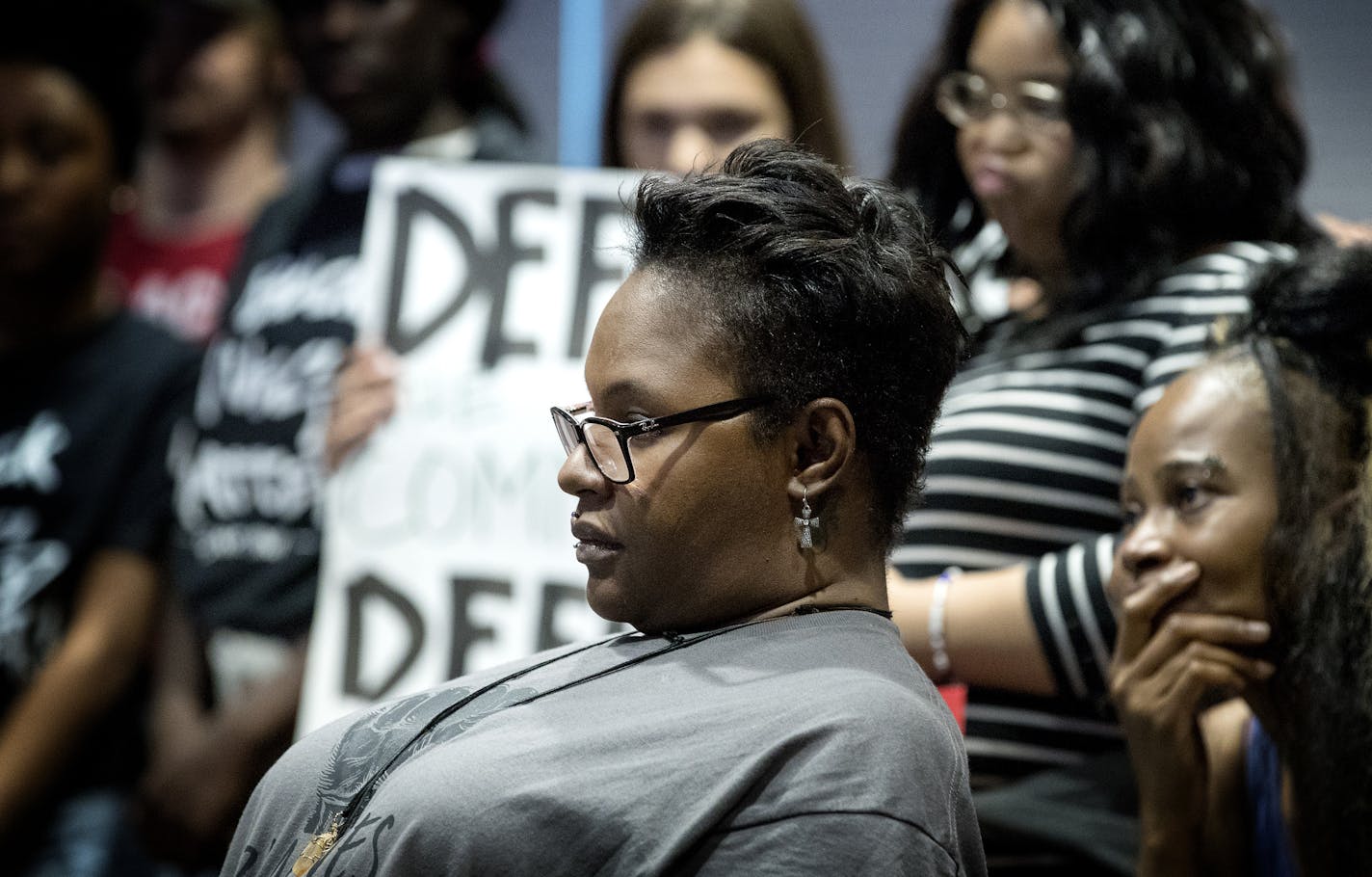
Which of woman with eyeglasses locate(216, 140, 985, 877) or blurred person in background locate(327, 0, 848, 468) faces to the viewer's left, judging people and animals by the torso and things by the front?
the woman with eyeglasses

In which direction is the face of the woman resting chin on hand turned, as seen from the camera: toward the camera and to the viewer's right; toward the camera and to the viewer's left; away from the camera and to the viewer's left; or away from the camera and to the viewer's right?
toward the camera and to the viewer's left

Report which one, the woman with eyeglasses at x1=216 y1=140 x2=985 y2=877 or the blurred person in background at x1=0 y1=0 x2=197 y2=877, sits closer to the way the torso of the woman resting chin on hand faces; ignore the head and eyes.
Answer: the woman with eyeglasses

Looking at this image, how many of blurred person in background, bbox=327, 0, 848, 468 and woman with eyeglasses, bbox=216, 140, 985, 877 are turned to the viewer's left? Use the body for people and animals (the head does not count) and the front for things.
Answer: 1

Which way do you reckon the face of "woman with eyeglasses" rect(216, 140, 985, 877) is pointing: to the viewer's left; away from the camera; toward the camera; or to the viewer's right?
to the viewer's left

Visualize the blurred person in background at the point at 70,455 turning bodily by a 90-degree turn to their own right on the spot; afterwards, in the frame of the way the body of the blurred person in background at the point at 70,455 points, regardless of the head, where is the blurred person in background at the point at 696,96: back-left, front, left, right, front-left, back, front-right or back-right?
back

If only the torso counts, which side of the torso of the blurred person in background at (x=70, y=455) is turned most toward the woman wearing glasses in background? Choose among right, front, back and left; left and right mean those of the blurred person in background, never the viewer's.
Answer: left

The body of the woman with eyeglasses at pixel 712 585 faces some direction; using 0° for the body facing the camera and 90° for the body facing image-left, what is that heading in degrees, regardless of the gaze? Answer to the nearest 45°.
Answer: approximately 90°

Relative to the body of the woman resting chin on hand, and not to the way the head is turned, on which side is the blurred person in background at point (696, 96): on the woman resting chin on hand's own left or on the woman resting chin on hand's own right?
on the woman resting chin on hand's own right

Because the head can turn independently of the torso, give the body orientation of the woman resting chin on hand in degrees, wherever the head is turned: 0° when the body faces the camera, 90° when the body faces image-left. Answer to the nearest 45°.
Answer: approximately 45°

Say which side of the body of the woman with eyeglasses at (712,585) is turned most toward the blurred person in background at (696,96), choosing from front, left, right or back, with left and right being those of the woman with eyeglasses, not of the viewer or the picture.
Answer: right

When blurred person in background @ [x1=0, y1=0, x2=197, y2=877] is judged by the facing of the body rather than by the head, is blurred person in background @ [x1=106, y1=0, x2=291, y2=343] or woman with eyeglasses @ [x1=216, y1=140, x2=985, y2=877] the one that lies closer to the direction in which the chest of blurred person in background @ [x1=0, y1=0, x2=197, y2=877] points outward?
the woman with eyeglasses
